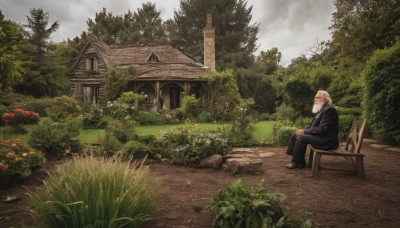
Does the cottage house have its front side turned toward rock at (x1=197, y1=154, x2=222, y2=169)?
yes

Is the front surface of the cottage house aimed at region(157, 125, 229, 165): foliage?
yes

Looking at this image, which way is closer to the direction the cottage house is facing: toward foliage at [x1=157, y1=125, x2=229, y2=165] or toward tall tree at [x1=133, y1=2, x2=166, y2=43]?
the foliage

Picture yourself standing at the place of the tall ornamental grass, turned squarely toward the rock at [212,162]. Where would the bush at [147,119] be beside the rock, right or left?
left

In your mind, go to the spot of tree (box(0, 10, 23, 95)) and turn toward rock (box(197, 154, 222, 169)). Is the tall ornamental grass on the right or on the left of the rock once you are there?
right

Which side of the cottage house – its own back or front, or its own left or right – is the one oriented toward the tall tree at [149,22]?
back

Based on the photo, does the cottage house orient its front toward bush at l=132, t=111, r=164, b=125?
yes

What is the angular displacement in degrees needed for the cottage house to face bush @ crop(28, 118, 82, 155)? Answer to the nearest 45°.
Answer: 0° — it already faces it

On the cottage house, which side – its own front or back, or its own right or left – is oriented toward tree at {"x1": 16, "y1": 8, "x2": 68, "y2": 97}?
right

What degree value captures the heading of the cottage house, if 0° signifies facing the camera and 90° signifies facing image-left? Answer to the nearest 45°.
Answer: approximately 0°

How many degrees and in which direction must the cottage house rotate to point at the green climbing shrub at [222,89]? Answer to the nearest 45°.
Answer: approximately 45° to its left

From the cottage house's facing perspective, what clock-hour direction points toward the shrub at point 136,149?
The shrub is roughly at 12 o'clock from the cottage house.

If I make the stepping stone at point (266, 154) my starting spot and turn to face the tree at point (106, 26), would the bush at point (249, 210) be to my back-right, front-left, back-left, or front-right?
back-left
